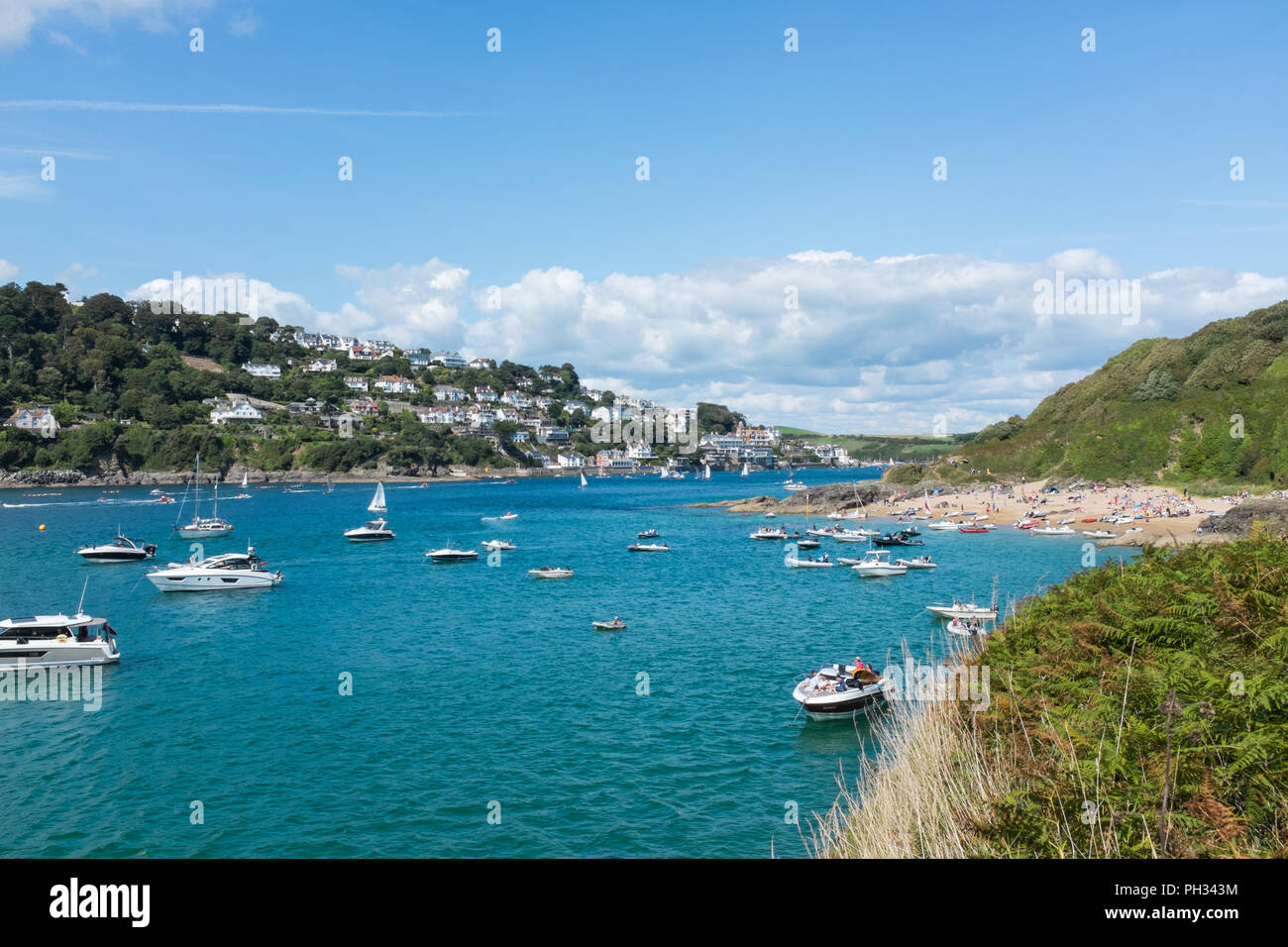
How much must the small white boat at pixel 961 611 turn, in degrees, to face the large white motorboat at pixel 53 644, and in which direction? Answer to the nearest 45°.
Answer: approximately 45° to its left

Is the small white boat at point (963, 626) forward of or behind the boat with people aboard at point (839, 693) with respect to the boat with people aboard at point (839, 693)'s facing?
behind

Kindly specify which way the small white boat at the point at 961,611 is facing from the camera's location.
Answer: facing to the left of the viewer

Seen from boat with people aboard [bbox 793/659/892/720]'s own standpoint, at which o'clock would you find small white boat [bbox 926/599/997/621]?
The small white boat is roughly at 5 o'clock from the boat with people aboard.

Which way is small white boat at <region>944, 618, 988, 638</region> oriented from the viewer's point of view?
to the viewer's left
